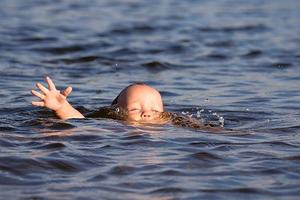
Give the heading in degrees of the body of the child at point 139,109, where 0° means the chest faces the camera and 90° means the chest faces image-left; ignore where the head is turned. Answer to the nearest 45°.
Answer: approximately 0°
